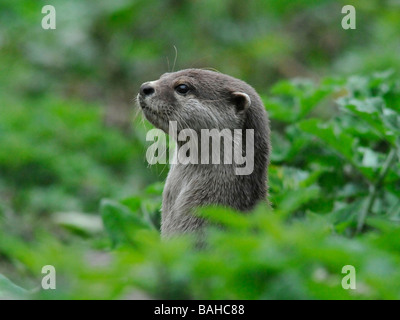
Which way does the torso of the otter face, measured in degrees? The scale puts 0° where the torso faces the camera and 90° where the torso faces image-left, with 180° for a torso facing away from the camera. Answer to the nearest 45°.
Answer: approximately 90°
